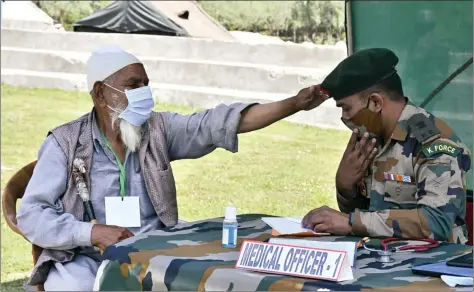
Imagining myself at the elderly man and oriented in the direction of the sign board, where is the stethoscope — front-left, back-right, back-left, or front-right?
front-left

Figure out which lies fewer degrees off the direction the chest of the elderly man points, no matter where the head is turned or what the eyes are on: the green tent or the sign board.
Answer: the sign board

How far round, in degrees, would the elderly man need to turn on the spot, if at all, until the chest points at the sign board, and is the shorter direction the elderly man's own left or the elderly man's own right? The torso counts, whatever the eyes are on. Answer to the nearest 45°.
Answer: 0° — they already face it

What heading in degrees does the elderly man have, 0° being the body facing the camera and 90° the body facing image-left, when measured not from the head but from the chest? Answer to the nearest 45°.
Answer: approximately 315°

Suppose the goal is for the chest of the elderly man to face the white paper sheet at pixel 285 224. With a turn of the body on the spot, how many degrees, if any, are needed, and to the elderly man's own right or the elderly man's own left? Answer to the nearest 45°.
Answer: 0° — they already face it

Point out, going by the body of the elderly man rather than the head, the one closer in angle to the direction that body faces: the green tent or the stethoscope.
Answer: the stethoscope

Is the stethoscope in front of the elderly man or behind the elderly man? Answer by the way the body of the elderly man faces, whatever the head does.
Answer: in front

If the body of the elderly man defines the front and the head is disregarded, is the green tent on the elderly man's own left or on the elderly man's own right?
on the elderly man's own left
